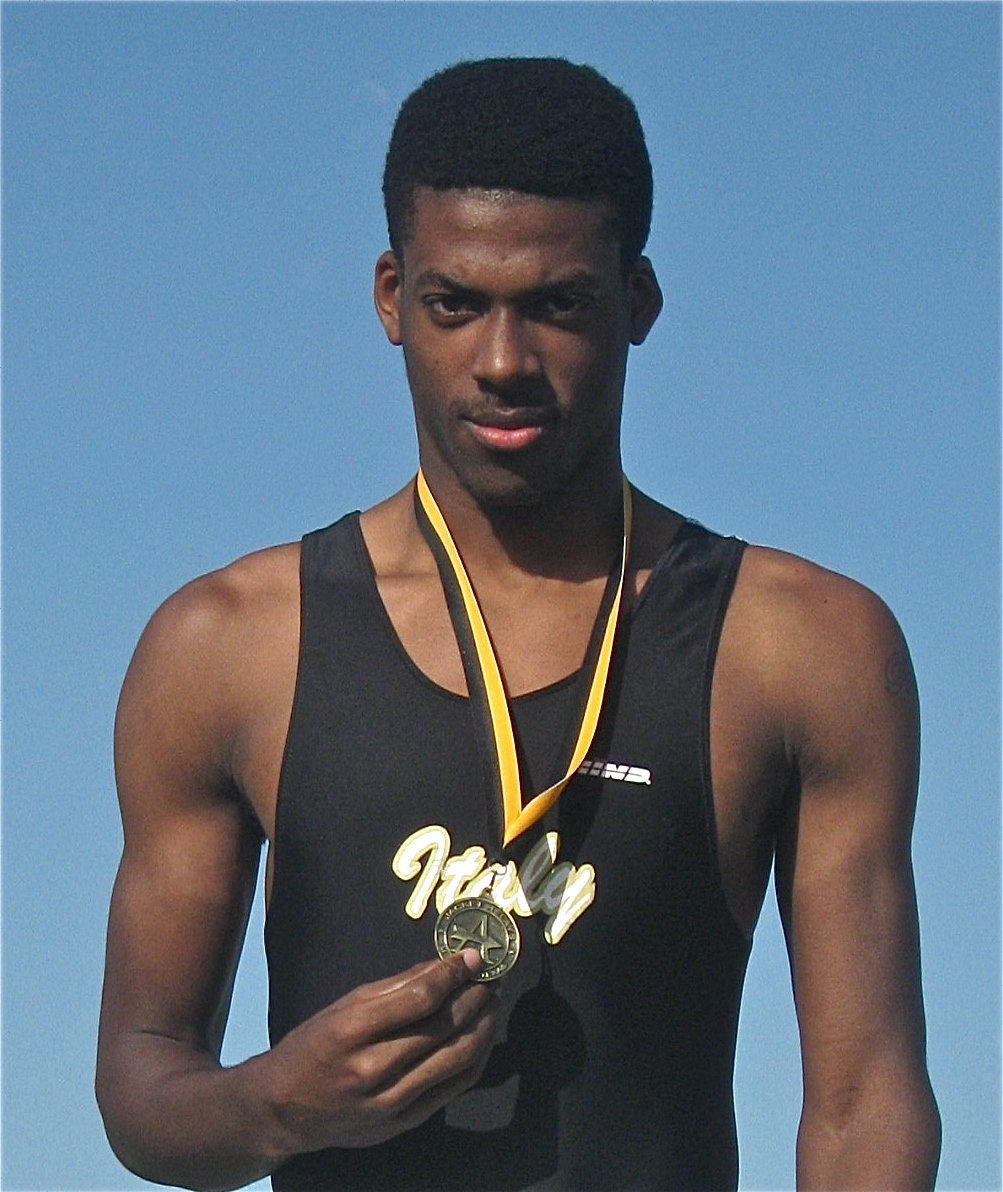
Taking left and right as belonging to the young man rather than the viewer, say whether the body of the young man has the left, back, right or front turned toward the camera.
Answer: front
